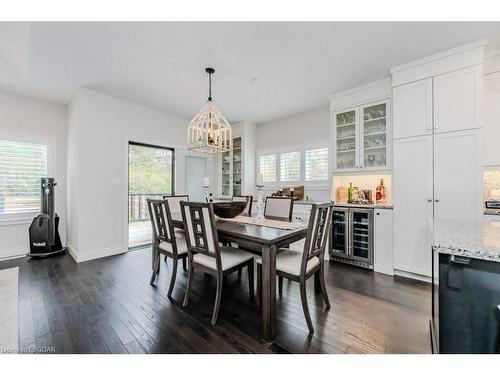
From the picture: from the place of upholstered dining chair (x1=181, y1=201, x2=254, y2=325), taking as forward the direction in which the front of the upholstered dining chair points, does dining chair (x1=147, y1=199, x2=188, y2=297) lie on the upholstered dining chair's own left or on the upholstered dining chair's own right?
on the upholstered dining chair's own left

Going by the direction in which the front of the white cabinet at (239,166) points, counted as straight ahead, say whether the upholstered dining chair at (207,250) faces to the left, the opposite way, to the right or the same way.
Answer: the opposite way

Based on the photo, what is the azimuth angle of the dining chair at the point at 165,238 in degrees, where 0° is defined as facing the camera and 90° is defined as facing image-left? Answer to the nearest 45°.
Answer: approximately 225°

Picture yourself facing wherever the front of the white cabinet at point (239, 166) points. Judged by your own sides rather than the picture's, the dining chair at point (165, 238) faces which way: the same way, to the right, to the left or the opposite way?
the opposite way

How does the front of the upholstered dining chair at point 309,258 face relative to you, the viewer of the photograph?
facing away from the viewer and to the left of the viewer

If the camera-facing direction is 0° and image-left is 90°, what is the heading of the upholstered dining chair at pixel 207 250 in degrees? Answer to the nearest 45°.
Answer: approximately 225°

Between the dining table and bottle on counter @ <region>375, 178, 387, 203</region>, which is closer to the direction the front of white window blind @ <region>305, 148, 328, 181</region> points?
the dining table

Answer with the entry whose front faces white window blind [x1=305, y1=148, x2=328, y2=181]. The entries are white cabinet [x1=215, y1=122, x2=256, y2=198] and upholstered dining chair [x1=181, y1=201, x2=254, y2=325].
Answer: the upholstered dining chair

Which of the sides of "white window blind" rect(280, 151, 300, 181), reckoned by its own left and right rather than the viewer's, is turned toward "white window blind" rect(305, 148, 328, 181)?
left

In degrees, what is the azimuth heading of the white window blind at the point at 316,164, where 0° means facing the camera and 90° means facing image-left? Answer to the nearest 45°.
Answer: approximately 45°

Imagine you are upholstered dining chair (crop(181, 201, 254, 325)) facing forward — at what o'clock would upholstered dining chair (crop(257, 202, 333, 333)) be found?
upholstered dining chair (crop(257, 202, 333, 333)) is roughly at 2 o'clock from upholstered dining chair (crop(181, 201, 254, 325)).

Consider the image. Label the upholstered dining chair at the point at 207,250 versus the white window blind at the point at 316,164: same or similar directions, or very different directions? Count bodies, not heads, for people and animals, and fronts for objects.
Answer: very different directions

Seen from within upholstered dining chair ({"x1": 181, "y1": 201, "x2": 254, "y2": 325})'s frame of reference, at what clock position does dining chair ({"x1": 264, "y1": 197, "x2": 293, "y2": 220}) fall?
The dining chair is roughly at 12 o'clock from the upholstered dining chair.
